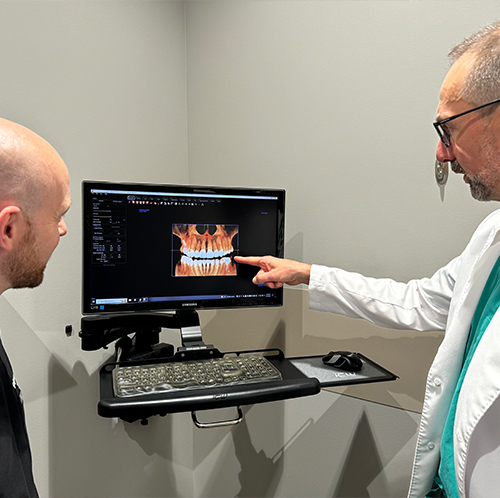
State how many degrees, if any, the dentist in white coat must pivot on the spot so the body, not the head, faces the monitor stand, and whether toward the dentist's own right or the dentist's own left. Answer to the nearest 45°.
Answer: approximately 45° to the dentist's own right

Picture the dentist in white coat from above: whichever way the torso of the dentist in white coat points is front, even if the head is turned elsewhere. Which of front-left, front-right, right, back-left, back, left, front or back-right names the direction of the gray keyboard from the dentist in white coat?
front-right

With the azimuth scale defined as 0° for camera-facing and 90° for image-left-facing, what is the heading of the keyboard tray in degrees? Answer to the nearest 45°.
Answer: approximately 0°

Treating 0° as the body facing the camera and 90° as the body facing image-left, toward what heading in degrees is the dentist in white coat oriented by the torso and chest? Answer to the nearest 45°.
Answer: approximately 45°

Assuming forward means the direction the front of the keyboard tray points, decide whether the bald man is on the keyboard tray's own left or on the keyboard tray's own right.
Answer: on the keyboard tray's own right

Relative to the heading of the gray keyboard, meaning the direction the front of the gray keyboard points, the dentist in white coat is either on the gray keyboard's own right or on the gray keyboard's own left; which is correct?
on the gray keyboard's own left

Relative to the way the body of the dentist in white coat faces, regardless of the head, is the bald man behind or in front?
in front
